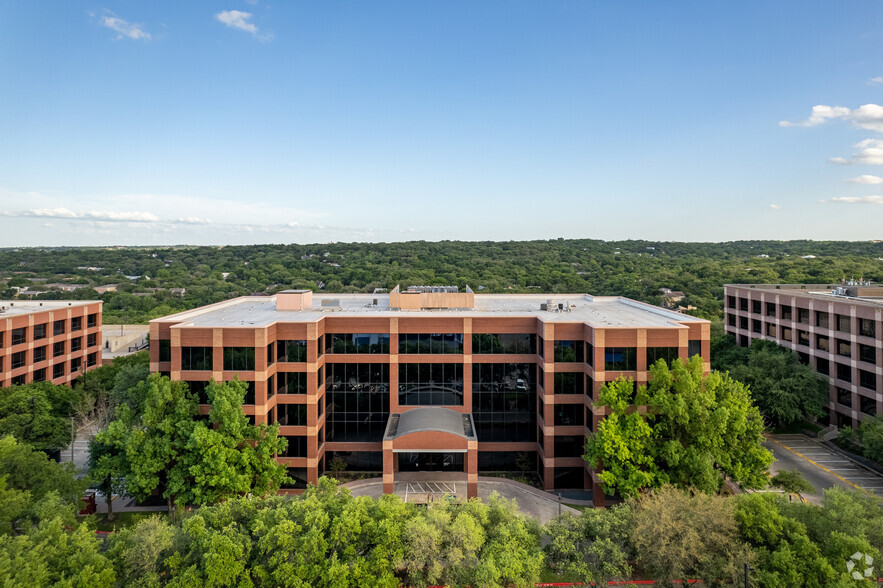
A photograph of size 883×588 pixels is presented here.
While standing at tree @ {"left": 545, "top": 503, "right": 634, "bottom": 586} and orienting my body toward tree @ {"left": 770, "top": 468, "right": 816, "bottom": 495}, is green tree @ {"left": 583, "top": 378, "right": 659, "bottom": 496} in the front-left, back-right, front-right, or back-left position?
front-left

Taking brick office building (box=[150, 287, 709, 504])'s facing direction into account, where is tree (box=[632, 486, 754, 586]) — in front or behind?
in front

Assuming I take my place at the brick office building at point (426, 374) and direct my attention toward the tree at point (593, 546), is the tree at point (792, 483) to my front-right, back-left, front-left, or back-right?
front-left

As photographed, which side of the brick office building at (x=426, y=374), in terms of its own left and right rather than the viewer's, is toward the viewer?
front

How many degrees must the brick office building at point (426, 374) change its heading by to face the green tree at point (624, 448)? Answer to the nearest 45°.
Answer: approximately 45° to its left
